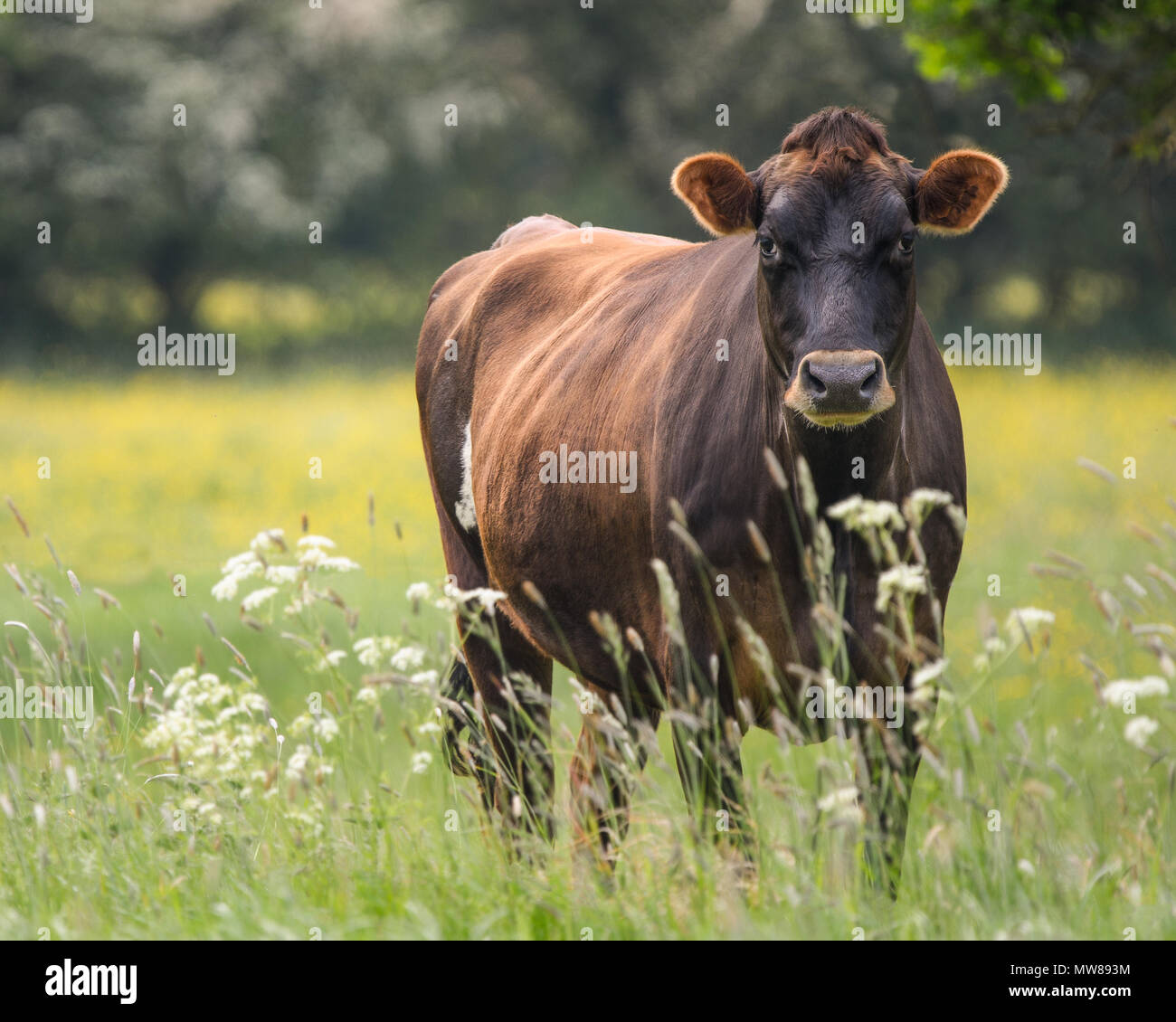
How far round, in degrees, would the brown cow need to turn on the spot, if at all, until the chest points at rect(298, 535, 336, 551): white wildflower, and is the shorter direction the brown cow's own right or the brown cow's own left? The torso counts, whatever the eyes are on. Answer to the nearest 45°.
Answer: approximately 135° to the brown cow's own right

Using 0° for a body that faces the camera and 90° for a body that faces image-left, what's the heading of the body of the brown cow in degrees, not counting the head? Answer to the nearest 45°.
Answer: approximately 315°

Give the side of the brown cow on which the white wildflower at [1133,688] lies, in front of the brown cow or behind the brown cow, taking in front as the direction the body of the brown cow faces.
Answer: in front
